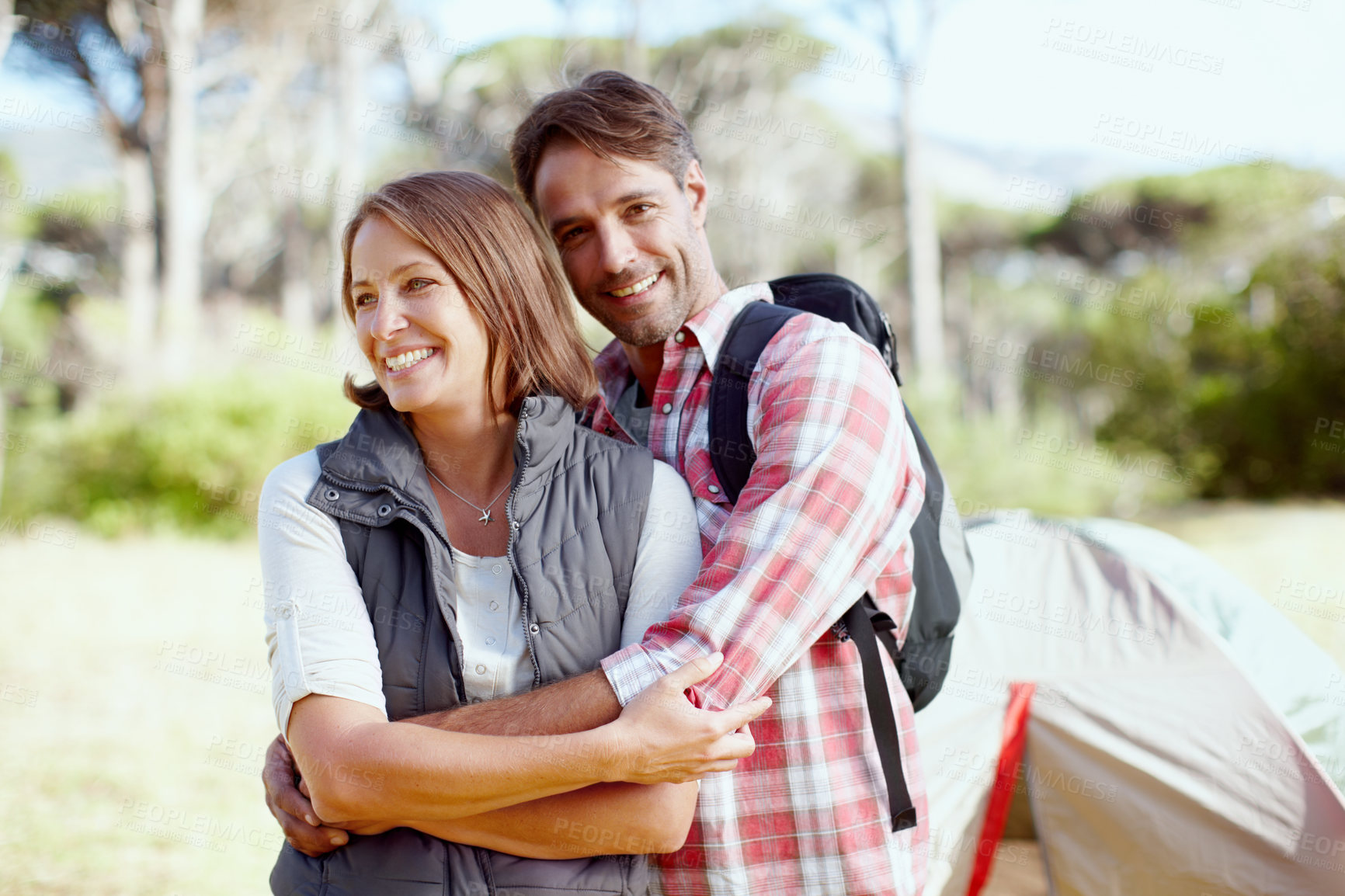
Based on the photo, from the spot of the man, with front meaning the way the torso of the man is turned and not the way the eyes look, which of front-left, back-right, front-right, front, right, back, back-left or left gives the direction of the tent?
back

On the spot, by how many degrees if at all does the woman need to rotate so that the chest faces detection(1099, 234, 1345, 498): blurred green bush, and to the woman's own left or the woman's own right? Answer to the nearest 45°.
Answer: approximately 135° to the woman's own left

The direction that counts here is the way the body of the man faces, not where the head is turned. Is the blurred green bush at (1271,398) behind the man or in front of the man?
behind
